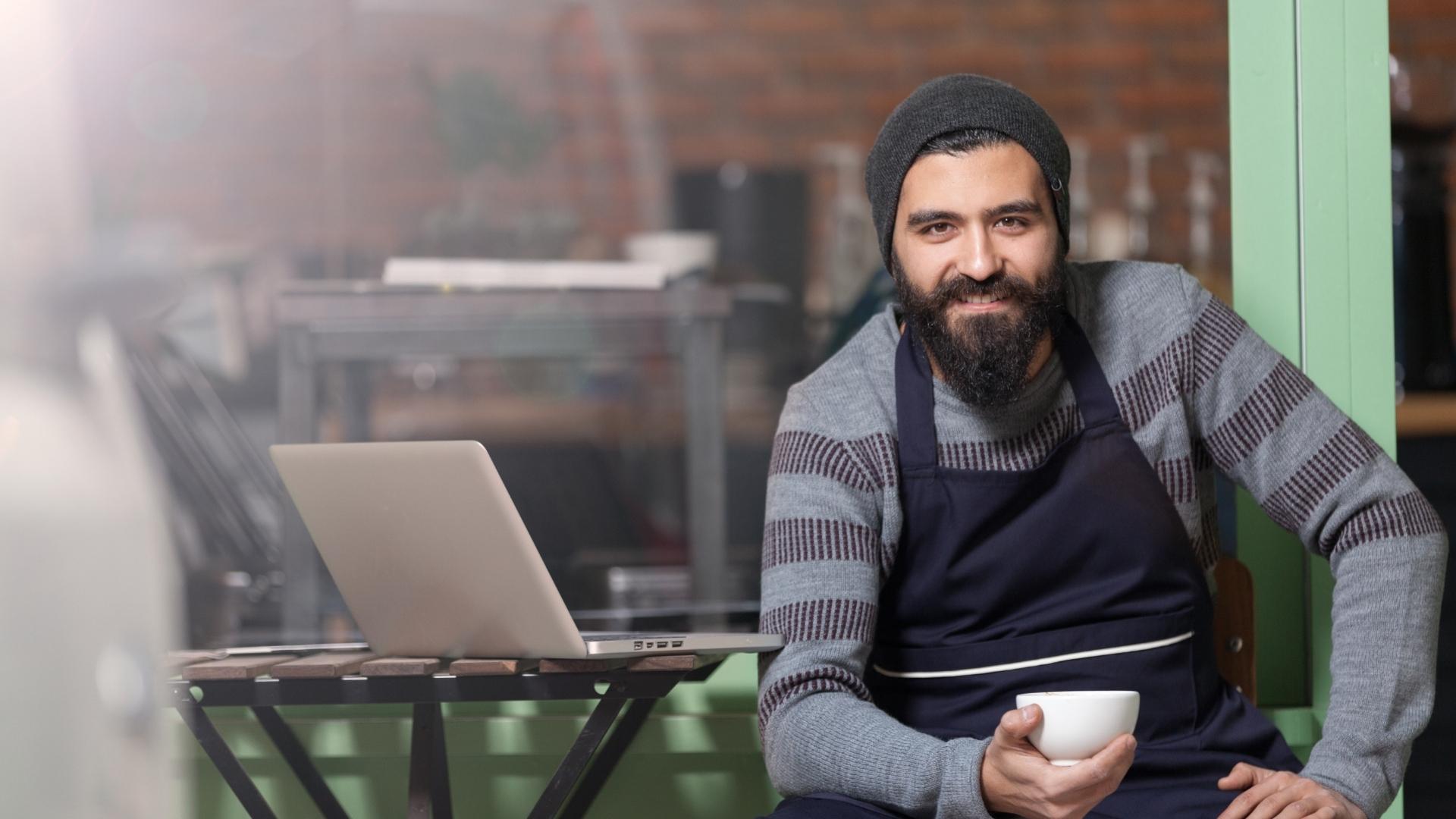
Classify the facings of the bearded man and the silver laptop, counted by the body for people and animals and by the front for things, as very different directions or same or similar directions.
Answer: very different directions

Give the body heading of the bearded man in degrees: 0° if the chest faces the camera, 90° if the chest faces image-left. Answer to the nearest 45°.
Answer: approximately 0°

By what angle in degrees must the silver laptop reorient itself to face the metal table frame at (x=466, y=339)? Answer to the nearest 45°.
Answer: approximately 45° to its left

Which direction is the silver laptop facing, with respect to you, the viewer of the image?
facing away from the viewer and to the right of the viewer

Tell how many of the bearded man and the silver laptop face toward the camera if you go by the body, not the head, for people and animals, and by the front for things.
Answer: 1

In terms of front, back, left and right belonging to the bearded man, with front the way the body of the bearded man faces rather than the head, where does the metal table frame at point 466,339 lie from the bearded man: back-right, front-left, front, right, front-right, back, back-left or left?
back-right

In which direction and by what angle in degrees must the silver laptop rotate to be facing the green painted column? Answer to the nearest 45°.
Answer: approximately 45° to its right

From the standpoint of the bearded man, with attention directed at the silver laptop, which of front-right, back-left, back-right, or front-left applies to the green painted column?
back-right
